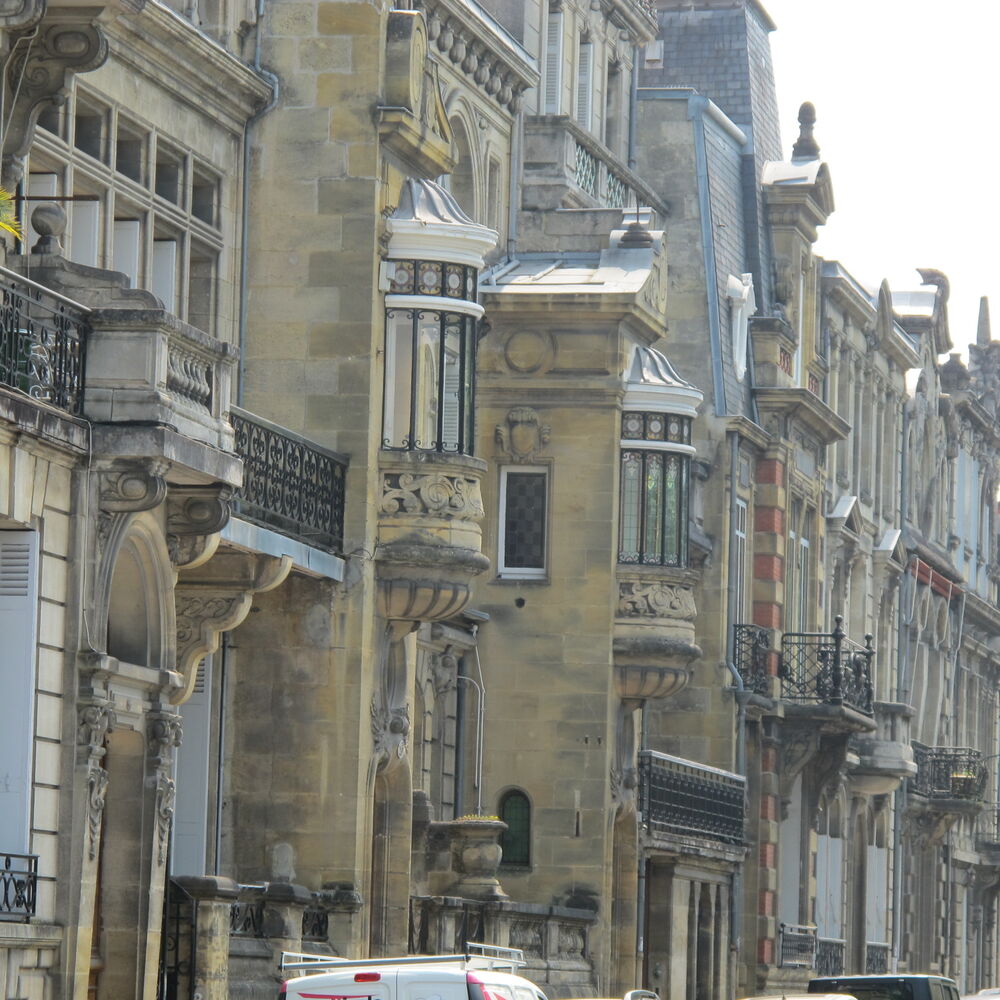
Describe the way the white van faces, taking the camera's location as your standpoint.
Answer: facing away from the viewer and to the right of the viewer
